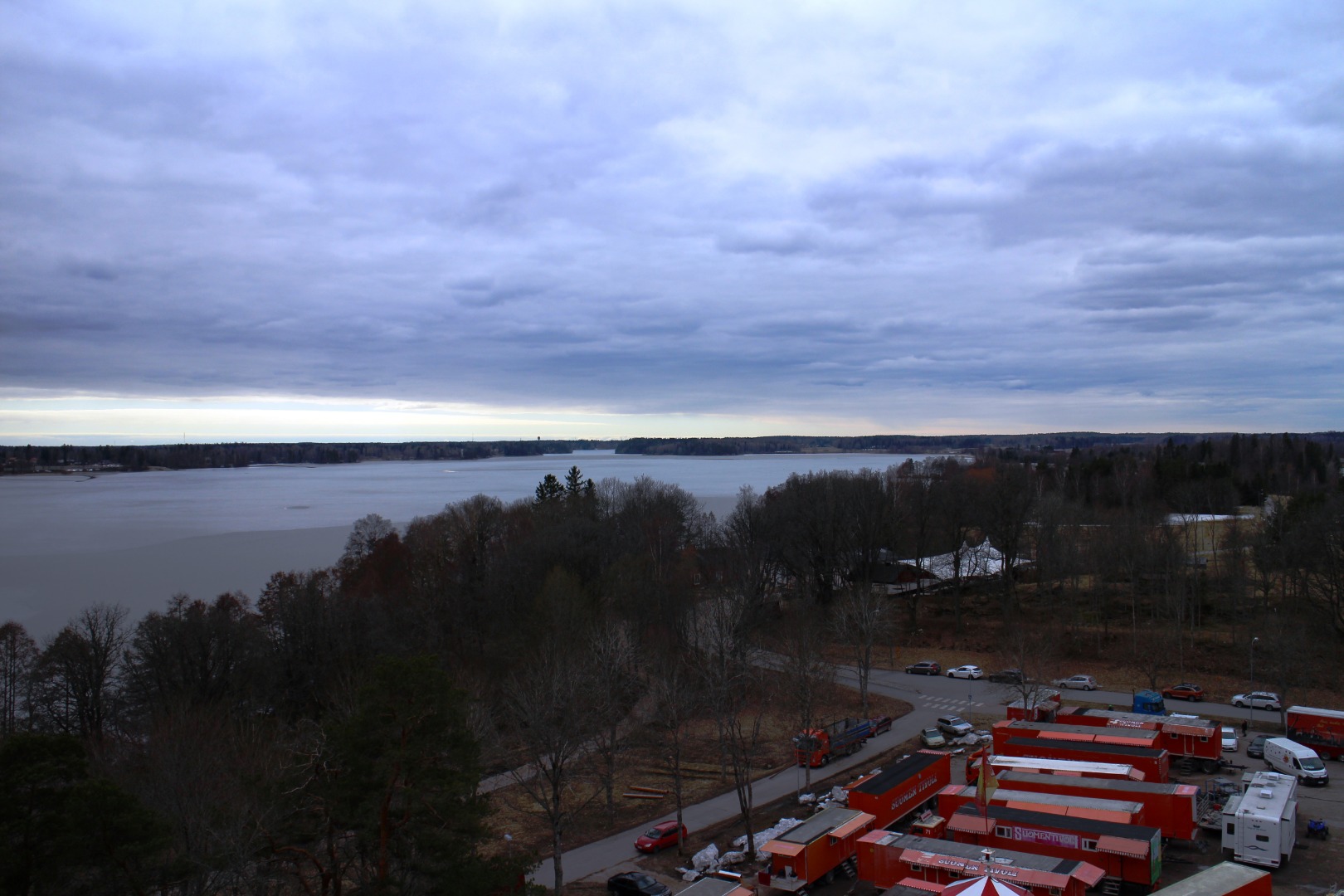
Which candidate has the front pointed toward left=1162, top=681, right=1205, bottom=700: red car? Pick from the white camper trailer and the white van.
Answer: the white camper trailer

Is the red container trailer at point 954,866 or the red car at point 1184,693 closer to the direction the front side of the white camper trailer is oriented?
the red car

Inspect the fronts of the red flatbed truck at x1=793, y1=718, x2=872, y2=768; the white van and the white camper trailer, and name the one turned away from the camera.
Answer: the white camper trailer

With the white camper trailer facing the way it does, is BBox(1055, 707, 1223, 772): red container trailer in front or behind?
in front

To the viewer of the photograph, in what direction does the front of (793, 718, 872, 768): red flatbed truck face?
facing the viewer and to the left of the viewer

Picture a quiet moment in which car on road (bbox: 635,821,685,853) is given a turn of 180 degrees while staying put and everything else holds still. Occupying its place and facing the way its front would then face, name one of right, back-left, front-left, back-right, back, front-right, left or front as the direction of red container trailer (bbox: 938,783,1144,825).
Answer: front-right

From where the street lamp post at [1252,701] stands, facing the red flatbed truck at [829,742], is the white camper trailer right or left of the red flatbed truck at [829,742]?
left

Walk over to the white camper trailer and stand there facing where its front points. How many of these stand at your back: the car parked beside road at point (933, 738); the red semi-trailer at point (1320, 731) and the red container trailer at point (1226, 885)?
1

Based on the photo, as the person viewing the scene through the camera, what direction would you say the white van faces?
facing the viewer and to the right of the viewer

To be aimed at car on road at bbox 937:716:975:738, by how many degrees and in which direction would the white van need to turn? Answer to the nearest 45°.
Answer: approximately 135° to its right

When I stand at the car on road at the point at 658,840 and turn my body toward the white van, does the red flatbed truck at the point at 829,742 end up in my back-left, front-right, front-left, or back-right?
front-left

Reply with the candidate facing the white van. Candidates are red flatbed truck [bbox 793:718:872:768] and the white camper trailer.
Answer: the white camper trailer

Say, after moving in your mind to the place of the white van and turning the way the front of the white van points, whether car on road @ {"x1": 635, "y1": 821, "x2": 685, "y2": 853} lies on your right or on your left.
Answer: on your right

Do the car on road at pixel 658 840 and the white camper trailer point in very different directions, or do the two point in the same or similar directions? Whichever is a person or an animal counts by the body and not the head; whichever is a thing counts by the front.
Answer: very different directions
